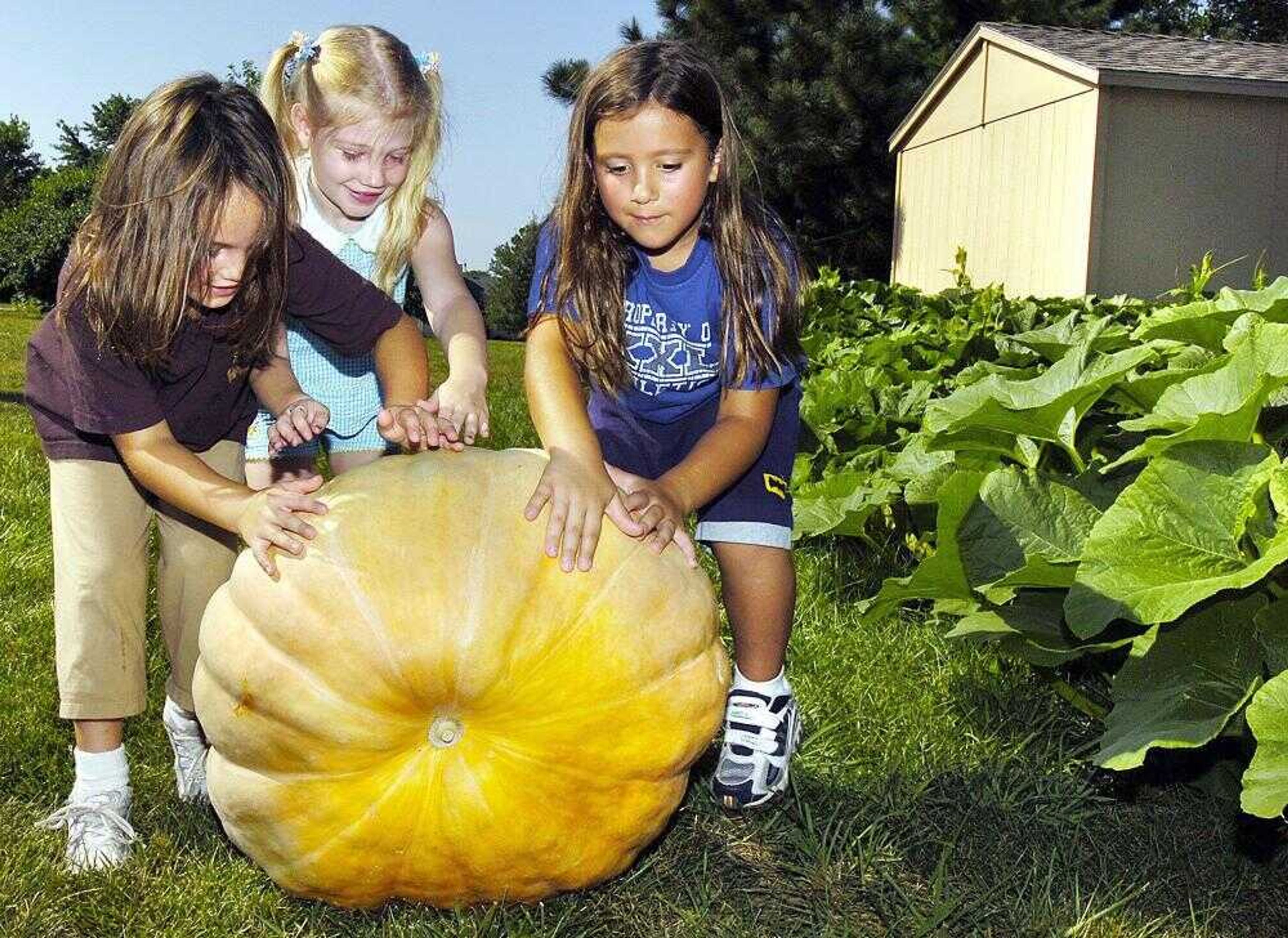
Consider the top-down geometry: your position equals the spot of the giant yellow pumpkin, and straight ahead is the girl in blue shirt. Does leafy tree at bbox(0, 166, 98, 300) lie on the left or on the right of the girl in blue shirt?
left

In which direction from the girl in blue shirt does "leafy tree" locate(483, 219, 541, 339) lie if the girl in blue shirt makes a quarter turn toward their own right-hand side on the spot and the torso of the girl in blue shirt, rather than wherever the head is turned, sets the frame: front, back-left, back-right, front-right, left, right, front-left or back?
right

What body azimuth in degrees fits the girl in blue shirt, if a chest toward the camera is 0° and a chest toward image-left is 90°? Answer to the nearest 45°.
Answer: approximately 0°

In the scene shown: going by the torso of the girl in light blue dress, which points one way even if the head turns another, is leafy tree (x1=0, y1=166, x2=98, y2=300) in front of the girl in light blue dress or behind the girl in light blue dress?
behind

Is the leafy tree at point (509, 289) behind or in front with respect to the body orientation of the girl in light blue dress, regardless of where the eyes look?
behind

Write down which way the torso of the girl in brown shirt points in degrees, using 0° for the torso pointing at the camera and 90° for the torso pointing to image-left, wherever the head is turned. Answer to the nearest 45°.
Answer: approximately 315°

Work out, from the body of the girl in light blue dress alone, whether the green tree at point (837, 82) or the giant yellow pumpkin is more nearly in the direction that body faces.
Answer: the giant yellow pumpkin

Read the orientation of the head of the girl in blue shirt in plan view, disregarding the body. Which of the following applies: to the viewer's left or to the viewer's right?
to the viewer's left

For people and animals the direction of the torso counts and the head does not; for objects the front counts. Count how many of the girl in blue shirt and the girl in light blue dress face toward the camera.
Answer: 2

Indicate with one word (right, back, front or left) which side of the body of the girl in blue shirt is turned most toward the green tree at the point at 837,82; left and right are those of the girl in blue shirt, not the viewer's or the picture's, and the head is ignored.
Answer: back

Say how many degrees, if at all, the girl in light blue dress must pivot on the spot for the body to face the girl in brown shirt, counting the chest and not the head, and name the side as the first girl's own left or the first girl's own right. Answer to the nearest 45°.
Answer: approximately 45° to the first girl's own right

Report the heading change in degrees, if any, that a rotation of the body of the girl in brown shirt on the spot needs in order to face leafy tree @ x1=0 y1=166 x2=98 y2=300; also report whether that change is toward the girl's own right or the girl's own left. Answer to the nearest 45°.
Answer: approximately 135° to the girl's own left
